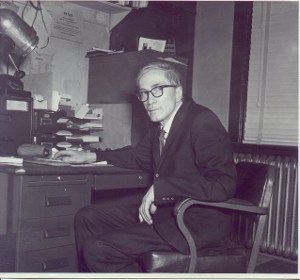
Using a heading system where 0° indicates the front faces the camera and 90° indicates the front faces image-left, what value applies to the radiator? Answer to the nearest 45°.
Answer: approximately 45°

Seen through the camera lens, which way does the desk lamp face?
facing to the right of the viewer

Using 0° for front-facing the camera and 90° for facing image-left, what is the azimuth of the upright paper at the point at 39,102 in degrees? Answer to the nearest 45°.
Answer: approximately 0°

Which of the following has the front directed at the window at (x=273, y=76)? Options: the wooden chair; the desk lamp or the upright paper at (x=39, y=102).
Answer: the desk lamp

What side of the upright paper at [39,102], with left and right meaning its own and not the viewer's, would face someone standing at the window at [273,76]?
left
